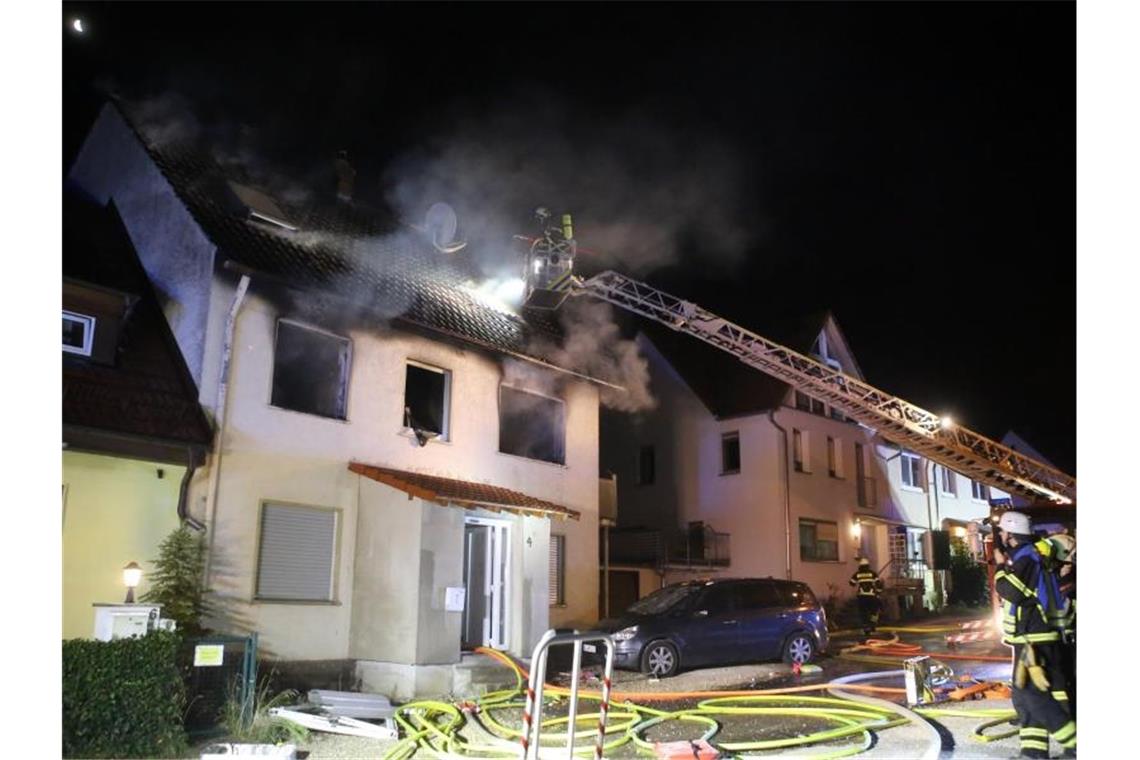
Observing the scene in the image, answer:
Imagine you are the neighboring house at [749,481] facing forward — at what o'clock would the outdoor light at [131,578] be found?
The outdoor light is roughly at 2 o'clock from the neighboring house.

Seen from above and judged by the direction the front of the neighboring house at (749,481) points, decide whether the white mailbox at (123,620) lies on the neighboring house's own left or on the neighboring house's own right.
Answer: on the neighboring house's own right

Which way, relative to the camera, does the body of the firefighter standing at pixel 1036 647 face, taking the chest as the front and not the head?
to the viewer's left

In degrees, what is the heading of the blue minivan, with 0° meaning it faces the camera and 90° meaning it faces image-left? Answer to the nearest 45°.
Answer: approximately 45°

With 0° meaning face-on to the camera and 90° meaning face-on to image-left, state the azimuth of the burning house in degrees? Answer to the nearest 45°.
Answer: approximately 315°

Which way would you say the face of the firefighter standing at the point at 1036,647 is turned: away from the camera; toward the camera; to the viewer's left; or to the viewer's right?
to the viewer's left
